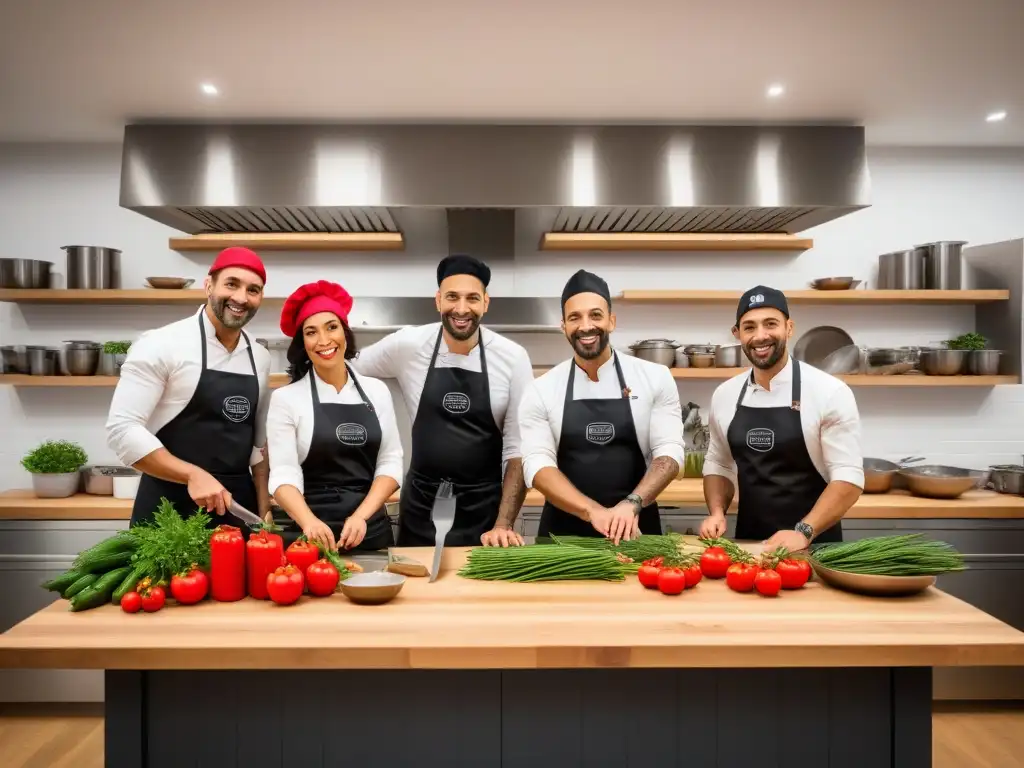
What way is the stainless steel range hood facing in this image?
toward the camera

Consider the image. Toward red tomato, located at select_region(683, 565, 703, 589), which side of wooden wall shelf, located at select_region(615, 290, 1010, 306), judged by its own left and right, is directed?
front

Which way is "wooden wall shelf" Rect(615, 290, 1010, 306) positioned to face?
toward the camera

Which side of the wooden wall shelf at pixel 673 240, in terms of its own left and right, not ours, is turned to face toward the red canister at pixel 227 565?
front

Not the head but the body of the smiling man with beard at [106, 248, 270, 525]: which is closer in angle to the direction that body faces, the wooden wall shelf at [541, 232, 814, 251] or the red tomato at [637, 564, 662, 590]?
the red tomato

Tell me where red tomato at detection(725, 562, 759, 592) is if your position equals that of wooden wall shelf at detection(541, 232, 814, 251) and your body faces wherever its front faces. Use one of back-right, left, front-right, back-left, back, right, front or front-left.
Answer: front

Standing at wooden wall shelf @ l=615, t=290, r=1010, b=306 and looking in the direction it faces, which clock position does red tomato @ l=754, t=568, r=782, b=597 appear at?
The red tomato is roughly at 12 o'clock from the wooden wall shelf.

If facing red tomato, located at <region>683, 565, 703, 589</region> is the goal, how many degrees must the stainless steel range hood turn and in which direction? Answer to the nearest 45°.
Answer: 0° — it already faces it

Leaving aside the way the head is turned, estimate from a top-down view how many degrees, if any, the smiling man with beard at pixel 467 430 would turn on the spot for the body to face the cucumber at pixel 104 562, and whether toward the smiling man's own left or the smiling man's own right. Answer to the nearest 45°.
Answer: approximately 45° to the smiling man's own right

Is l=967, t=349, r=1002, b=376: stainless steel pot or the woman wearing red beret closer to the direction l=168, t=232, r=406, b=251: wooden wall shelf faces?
the woman wearing red beret

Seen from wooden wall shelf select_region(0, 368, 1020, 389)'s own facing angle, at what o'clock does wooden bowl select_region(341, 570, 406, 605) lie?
The wooden bowl is roughly at 1 o'clock from the wooden wall shelf.

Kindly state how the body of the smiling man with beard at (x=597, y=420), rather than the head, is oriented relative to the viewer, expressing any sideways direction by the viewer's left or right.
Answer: facing the viewer

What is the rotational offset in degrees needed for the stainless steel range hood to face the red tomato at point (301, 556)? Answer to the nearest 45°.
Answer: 0° — it already faces it

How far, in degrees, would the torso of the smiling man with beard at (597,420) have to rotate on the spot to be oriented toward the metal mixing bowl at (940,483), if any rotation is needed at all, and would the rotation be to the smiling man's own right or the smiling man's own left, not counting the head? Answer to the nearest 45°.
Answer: approximately 135° to the smiling man's own left

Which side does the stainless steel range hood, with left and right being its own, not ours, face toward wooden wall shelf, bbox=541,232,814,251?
left
